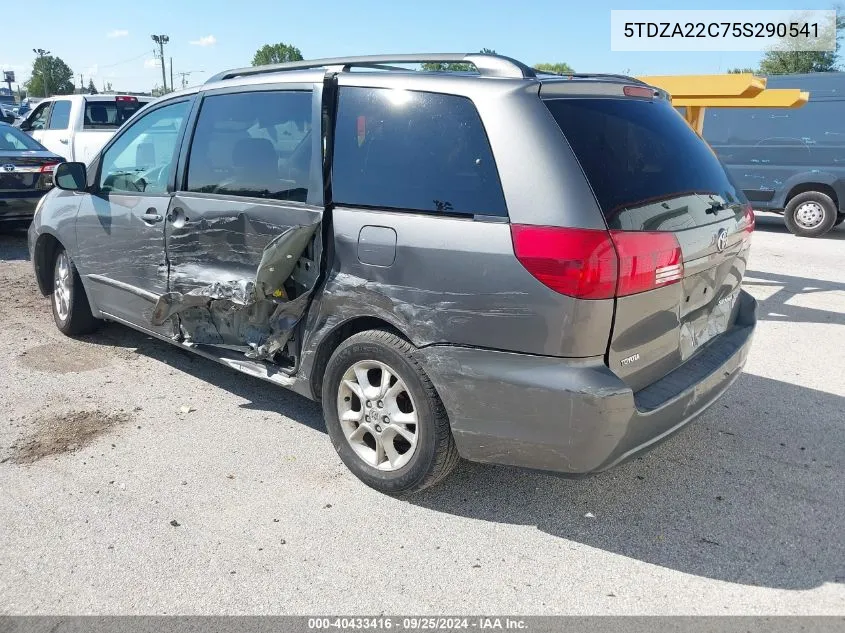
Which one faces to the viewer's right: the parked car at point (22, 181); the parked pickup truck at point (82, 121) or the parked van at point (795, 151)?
the parked van at point (795, 151)

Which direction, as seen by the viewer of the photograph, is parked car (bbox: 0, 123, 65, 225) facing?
facing away from the viewer and to the left of the viewer

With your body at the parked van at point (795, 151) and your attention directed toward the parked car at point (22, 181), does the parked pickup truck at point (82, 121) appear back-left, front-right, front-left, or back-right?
front-right

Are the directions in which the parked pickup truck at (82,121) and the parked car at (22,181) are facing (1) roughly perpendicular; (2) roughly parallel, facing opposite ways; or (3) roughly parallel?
roughly parallel

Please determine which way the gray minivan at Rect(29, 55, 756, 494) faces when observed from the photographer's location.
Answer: facing away from the viewer and to the left of the viewer

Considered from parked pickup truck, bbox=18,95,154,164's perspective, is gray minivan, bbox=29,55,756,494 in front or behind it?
behind

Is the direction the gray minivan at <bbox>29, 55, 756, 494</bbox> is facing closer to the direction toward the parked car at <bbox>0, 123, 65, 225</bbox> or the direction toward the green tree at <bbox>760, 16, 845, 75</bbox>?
the parked car

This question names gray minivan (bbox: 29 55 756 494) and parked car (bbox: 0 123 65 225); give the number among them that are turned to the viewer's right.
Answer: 0

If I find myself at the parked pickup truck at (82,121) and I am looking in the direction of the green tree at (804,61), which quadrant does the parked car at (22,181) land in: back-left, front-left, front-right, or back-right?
back-right

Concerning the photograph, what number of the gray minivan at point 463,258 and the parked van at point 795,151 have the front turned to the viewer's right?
1

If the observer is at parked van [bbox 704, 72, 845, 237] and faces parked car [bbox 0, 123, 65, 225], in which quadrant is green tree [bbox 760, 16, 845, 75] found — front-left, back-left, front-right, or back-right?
back-right

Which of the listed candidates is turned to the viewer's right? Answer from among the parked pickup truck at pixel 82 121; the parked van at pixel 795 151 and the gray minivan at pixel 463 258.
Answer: the parked van at pixel 795 151
